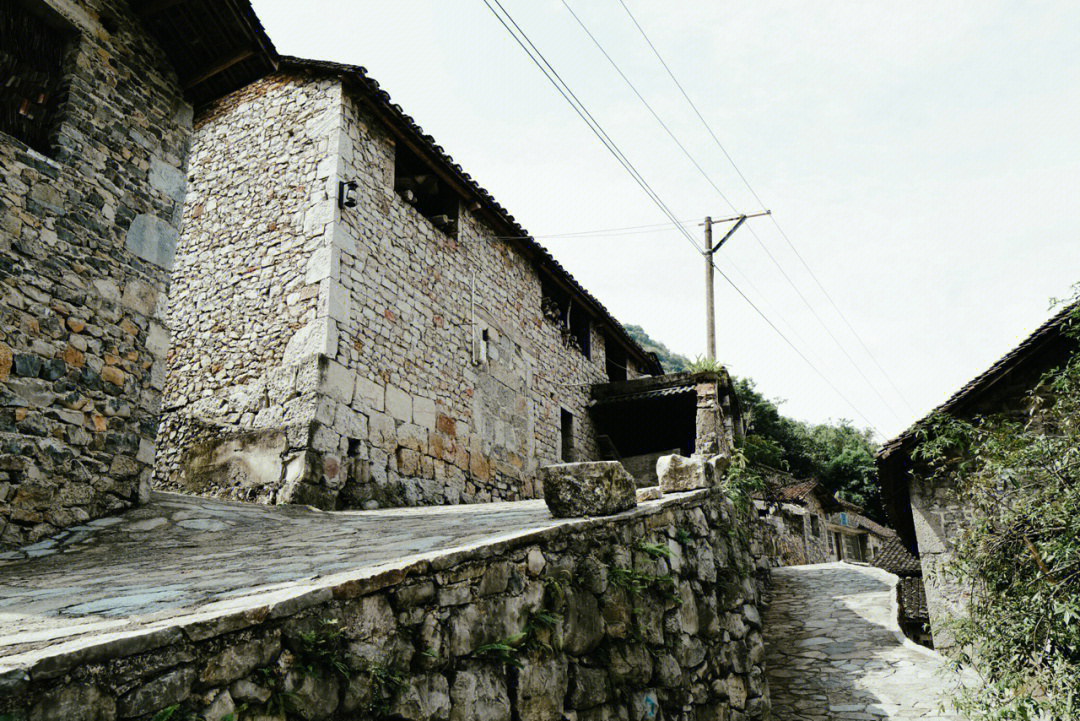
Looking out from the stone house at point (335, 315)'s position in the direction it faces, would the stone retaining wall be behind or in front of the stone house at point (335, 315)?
in front

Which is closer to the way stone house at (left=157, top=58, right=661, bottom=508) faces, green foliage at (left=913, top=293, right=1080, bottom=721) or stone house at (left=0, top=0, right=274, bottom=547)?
the green foliage

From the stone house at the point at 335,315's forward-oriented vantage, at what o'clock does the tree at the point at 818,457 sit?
The tree is roughly at 9 o'clock from the stone house.

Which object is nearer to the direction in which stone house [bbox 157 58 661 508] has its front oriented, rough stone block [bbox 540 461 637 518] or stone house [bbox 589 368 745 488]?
the rough stone block

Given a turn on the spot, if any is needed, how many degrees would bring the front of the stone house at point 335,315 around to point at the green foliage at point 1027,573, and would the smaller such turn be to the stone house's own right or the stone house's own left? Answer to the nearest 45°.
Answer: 0° — it already faces it

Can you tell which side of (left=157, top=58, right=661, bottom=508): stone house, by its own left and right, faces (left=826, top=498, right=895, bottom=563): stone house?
left

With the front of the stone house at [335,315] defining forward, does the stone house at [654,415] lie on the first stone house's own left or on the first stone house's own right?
on the first stone house's own left

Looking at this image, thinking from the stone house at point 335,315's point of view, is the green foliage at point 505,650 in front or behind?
in front

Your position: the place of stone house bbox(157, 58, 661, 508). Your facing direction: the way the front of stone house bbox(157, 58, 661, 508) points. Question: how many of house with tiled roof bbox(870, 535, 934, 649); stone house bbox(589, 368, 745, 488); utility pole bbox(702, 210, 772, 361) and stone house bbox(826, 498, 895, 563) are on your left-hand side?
4

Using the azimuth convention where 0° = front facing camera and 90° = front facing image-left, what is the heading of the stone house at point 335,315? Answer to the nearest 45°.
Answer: approximately 315°

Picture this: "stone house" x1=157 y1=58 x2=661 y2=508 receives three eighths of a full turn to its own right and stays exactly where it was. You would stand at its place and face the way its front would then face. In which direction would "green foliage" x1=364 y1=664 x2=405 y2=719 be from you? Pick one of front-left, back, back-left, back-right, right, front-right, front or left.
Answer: left

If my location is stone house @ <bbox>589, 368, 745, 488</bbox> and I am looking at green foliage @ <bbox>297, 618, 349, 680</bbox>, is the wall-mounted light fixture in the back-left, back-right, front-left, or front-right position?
front-right

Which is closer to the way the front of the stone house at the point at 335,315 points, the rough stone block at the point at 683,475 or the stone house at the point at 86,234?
the rough stone block

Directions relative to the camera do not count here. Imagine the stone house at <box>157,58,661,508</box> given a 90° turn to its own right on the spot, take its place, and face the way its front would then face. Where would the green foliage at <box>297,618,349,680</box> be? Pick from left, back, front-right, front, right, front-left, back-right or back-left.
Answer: front-left
